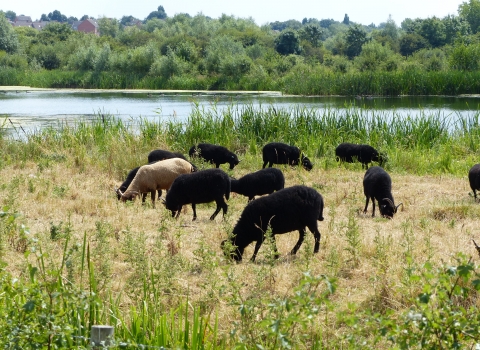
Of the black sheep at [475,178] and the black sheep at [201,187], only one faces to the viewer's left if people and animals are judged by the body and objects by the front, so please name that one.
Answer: the black sheep at [201,187]

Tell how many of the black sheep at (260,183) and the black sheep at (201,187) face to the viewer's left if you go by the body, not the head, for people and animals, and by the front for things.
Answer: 2

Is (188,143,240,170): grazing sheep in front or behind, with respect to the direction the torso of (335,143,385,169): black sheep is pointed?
behind

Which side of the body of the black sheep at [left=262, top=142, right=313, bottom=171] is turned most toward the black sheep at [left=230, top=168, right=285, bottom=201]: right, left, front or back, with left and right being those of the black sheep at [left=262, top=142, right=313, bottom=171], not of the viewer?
right

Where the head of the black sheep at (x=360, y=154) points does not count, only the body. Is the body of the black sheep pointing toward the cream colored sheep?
no

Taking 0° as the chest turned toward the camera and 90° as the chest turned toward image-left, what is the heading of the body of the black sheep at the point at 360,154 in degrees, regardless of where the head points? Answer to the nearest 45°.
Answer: approximately 270°

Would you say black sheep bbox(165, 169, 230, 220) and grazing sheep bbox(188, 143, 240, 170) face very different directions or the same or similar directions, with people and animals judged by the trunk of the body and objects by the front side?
very different directions

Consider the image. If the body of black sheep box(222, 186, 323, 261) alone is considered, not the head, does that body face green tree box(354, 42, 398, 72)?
no

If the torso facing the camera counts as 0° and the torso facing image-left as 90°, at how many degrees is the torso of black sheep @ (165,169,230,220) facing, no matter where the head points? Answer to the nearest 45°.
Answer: approximately 90°

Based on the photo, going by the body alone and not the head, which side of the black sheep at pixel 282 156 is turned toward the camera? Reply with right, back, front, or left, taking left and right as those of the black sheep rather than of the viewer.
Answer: right

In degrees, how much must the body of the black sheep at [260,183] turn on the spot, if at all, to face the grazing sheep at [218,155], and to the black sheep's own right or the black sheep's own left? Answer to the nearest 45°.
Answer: approximately 90° to the black sheep's own right

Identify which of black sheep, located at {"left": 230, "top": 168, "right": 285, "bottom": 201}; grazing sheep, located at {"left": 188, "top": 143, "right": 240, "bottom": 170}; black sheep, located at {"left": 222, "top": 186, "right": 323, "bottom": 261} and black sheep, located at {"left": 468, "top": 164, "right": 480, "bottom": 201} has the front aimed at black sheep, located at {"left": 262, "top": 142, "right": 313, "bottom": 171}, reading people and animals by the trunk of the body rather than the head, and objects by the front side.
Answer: grazing sheep, located at {"left": 188, "top": 143, "right": 240, "bottom": 170}

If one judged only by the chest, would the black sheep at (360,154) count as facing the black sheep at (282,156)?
no

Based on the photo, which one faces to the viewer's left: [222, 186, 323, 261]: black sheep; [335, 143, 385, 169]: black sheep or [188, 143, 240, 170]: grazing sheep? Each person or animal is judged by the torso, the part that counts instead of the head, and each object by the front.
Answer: [222, 186, 323, 261]: black sheep

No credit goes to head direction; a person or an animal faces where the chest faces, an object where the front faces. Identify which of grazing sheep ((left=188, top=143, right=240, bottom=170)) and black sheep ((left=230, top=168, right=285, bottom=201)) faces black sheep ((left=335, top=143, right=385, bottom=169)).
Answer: the grazing sheep

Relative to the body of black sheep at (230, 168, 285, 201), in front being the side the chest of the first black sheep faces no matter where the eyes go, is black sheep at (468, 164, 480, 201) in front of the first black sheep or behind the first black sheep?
behind

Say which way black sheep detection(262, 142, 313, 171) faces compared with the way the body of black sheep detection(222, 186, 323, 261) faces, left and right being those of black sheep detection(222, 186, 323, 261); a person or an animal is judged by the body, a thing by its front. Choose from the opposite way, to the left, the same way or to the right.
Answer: the opposite way
